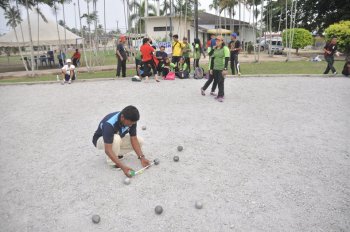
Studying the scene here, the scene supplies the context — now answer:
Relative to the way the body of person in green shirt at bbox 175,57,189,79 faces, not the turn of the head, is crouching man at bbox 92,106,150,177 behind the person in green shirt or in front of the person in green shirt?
in front

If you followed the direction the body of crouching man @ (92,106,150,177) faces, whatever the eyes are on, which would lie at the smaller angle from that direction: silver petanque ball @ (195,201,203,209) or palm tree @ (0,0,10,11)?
the silver petanque ball

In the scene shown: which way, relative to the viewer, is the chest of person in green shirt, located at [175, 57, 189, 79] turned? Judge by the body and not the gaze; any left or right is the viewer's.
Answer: facing the viewer

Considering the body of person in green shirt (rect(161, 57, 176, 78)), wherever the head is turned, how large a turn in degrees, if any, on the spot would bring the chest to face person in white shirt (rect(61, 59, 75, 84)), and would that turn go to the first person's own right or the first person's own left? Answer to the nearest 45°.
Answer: approximately 45° to the first person's own right

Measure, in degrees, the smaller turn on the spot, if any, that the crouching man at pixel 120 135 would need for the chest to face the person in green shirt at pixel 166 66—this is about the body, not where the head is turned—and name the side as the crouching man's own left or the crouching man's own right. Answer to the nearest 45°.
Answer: approximately 135° to the crouching man's own left

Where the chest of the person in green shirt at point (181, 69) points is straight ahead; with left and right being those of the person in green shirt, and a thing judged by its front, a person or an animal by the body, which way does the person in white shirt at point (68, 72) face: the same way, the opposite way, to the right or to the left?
the same way

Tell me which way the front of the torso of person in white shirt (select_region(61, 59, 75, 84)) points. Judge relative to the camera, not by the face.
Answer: toward the camera

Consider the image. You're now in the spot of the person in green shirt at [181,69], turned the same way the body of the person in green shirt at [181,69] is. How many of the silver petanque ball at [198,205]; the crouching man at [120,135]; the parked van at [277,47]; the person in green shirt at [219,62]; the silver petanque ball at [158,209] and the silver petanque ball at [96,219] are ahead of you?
5

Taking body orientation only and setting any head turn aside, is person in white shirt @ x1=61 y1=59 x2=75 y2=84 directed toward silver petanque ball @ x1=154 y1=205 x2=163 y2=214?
yes

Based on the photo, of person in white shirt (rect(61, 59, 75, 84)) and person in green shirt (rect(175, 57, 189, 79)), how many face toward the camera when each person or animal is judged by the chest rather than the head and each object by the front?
2

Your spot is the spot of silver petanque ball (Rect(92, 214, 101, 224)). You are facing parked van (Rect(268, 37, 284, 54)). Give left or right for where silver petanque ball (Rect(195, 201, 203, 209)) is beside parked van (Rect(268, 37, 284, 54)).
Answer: right

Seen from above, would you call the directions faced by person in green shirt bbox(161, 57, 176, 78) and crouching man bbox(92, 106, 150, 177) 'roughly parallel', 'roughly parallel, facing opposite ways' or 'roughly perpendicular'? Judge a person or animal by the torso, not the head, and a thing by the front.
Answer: roughly perpendicular

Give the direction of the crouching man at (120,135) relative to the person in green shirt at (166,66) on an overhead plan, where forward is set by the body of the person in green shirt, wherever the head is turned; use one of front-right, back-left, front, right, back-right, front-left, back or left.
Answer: front-left

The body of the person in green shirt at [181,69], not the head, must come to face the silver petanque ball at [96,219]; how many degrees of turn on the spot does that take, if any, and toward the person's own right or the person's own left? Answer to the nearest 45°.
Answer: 0° — they already face it

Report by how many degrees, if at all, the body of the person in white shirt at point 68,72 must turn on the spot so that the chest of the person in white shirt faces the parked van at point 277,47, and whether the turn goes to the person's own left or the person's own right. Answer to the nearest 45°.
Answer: approximately 135° to the person's own left

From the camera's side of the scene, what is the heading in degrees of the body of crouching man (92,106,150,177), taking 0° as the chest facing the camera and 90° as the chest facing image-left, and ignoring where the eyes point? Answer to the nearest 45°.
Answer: approximately 315°

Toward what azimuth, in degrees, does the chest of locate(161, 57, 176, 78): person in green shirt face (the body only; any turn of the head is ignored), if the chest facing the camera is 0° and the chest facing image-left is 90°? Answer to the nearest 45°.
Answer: approximately 45°
